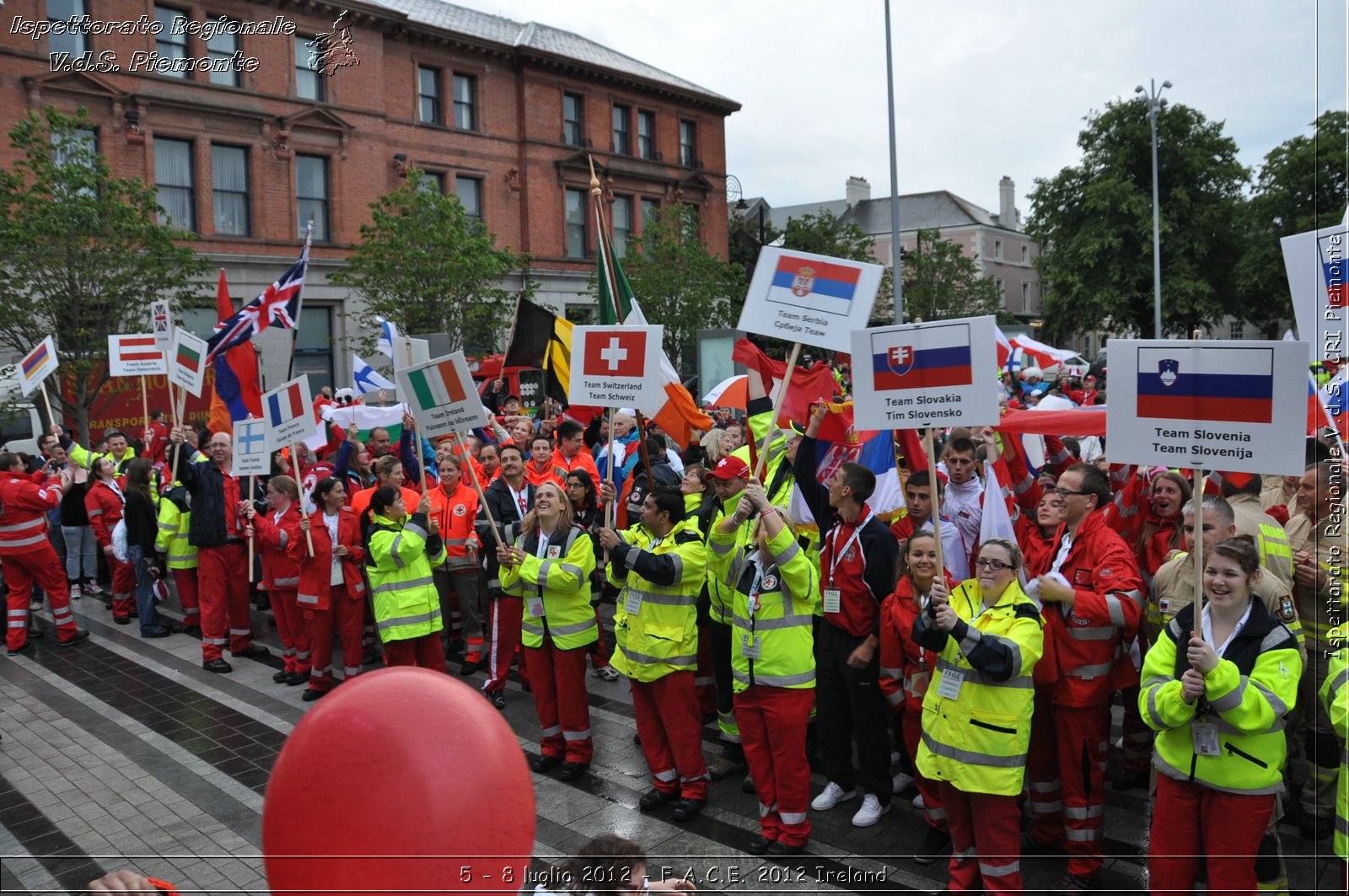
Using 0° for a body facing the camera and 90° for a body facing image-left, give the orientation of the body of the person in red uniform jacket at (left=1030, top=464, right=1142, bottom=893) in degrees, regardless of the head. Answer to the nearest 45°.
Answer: approximately 90°

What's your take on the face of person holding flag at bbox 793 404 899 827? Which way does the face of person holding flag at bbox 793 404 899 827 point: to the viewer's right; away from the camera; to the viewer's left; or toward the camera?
to the viewer's left

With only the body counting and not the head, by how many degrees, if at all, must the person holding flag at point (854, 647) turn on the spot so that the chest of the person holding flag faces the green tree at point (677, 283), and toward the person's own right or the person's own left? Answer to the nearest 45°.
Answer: approximately 135° to the person's own right

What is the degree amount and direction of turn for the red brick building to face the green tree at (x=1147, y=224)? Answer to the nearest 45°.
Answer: approximately 45° to its left

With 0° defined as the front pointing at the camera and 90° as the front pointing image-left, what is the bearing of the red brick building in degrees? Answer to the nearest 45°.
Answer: approximately 315°
